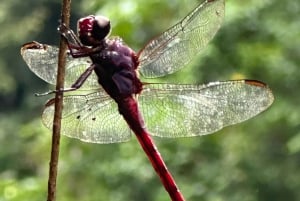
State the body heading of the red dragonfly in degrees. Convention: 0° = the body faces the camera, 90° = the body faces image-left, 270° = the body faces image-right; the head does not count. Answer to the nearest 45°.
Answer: approximately 90°
